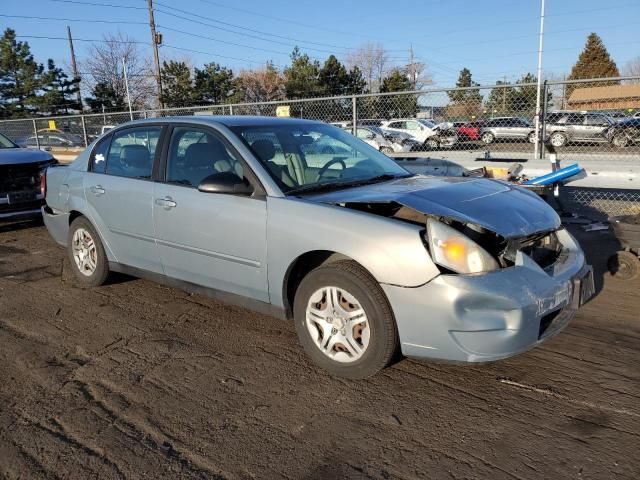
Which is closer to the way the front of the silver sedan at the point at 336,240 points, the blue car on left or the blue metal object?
the blue metal object

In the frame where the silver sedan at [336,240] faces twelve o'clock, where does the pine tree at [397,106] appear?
The pine tree is roughly at 8 o'clock from the silver sedan.

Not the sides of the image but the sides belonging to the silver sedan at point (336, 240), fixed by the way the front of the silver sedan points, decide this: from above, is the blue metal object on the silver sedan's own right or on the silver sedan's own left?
on the silver sedan's own left

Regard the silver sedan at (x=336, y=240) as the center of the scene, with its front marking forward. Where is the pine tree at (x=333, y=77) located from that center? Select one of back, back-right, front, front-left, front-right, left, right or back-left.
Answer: back-left

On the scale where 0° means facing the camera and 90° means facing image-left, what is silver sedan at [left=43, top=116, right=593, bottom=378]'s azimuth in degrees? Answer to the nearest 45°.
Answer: approximately 315°

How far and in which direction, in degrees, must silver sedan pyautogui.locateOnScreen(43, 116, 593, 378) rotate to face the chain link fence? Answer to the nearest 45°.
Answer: approximately 90° to its left

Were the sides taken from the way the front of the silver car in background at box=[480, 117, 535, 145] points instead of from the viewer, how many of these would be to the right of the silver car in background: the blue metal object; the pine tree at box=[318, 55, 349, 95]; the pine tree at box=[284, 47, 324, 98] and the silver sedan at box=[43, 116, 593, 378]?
2
